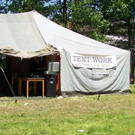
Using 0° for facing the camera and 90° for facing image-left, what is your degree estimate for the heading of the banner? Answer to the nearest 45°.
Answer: approximately 0°

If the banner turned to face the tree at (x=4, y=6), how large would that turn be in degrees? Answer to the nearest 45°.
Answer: approximately 135° to its right

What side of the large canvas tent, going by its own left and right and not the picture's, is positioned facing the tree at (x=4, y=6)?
back
